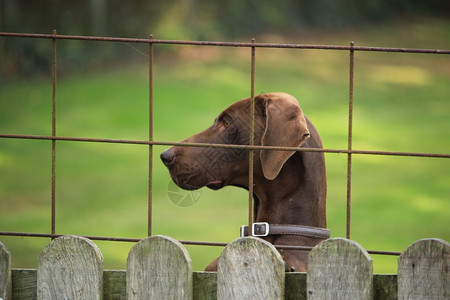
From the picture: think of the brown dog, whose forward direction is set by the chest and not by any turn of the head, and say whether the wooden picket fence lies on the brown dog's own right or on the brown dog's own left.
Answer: on the brown dog's own left
